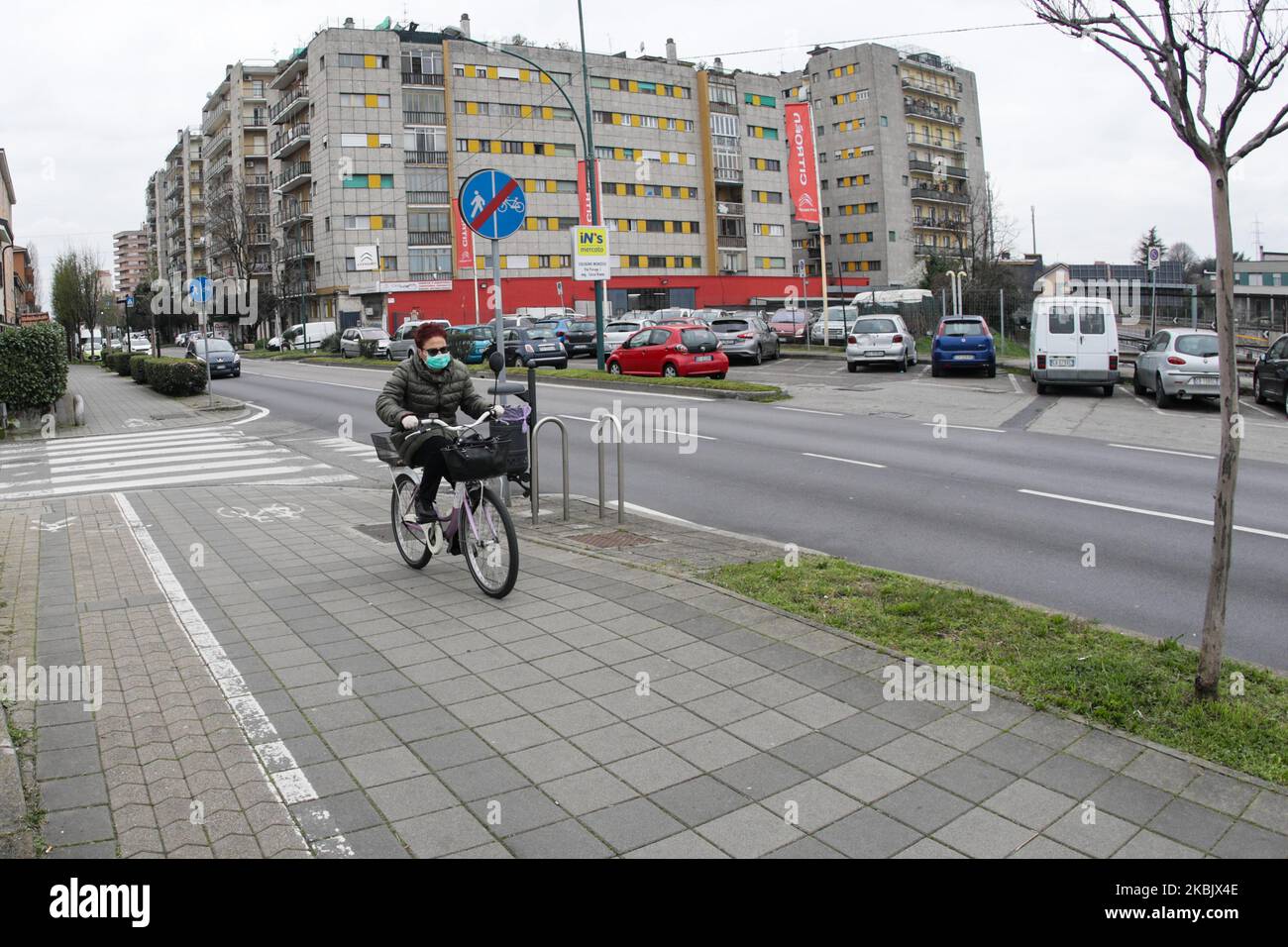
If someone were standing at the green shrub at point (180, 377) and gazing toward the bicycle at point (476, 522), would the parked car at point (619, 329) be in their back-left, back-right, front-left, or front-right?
back-left

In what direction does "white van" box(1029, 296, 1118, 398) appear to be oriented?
away from the camera

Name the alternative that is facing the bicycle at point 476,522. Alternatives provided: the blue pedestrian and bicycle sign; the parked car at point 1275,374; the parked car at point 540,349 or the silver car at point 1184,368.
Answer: the blue pedestrian and bicycle sign

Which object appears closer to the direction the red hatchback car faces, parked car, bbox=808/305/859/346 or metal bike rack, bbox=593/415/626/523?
the parked car

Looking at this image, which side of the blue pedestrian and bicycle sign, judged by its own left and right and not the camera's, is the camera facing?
front

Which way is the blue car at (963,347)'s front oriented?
away from the camera

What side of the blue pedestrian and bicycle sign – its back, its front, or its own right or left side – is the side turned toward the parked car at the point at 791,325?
back

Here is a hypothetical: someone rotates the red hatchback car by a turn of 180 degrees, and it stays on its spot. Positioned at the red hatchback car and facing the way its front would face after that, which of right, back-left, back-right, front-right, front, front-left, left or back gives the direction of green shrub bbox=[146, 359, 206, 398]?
back-right

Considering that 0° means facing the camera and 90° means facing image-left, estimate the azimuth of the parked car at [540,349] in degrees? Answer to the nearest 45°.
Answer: approximately 135°

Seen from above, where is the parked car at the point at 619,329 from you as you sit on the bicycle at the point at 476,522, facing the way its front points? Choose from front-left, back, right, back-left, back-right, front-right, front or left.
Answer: back-left

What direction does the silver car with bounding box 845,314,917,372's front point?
away from the camera
